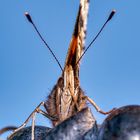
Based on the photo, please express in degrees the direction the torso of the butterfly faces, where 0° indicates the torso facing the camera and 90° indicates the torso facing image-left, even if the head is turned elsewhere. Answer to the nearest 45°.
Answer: approximately 0°
